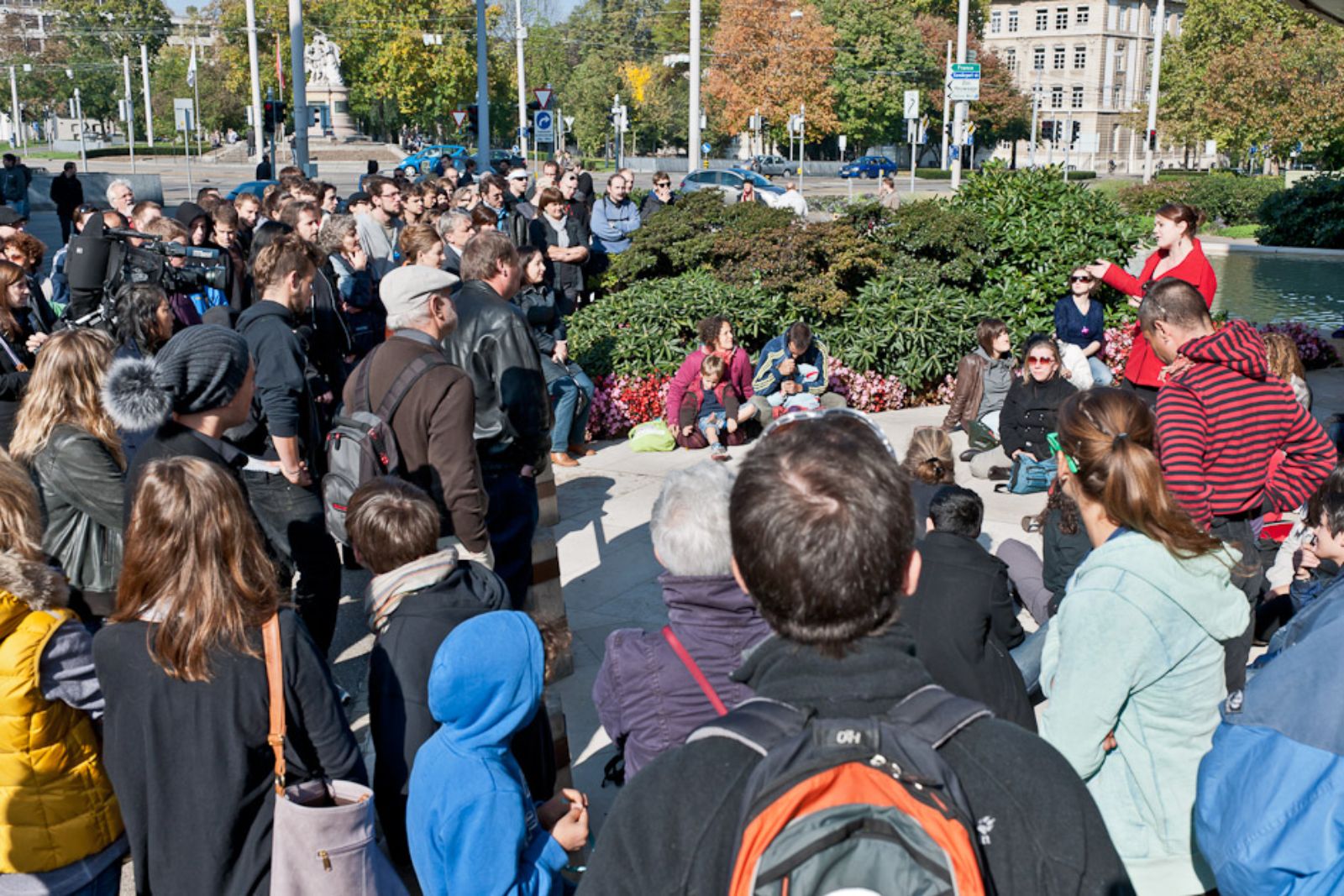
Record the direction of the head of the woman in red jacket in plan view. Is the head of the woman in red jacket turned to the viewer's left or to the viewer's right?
to the viewer's left

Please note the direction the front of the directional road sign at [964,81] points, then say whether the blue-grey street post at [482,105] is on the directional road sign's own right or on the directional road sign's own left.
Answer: on the directional road sign's own right

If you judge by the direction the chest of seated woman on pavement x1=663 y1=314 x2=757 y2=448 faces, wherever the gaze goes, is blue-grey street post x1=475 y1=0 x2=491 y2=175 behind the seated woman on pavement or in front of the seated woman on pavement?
behind

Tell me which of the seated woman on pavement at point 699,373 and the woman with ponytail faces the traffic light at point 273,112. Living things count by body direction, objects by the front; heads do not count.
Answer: the woman with ponytail
